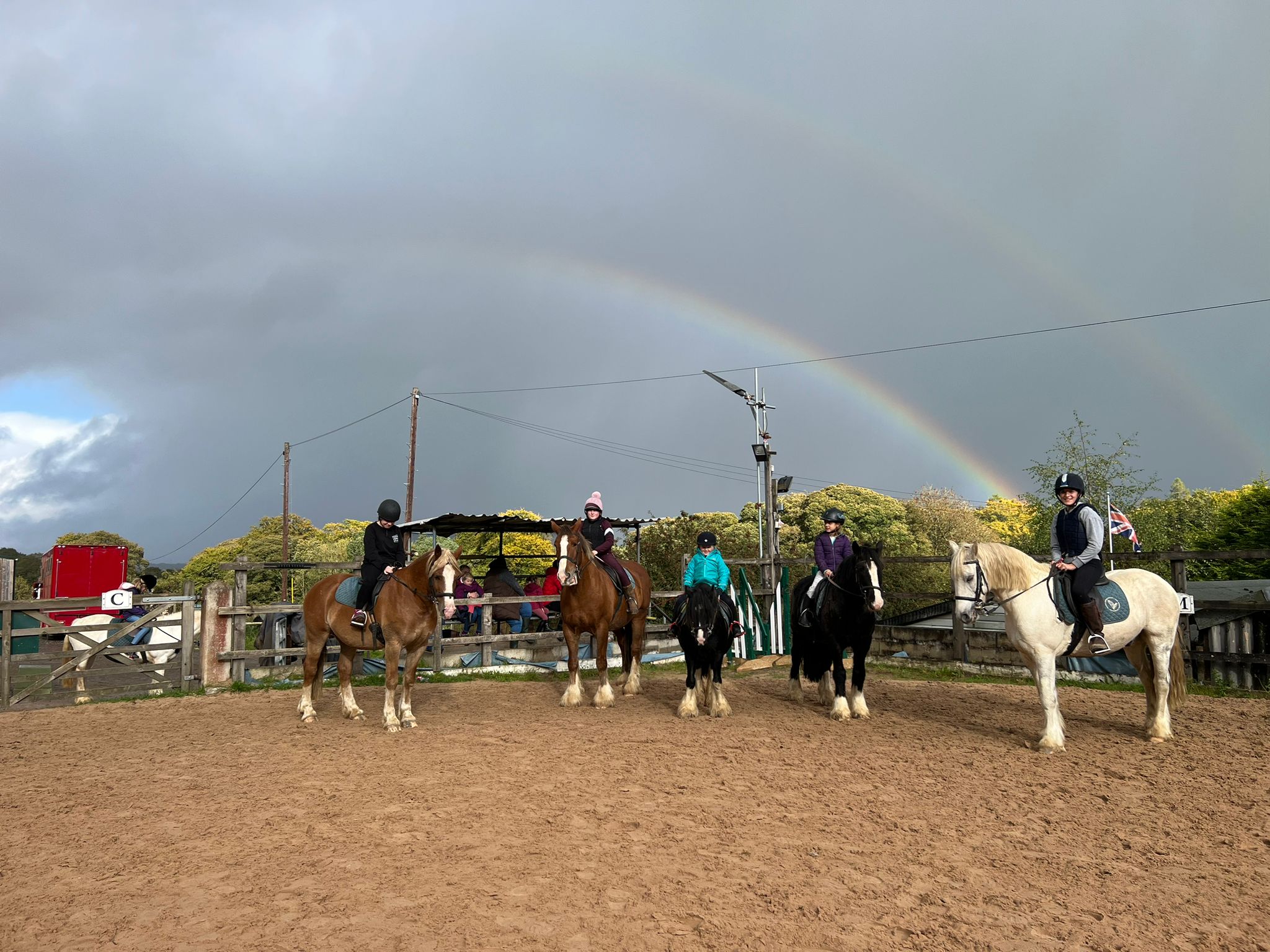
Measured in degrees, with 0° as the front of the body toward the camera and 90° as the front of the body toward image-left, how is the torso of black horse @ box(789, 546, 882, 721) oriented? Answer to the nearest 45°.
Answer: approximately 315°

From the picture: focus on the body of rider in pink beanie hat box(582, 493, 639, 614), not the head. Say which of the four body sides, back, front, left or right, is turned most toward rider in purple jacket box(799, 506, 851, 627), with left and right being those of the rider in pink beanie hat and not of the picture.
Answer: left

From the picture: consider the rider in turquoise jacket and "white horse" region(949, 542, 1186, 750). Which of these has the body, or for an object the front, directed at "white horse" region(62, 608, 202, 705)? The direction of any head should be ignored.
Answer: "white horse" region(949, 542, 1186, 750)

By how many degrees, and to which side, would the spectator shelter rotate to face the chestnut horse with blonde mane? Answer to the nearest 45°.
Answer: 0° — it already faces it

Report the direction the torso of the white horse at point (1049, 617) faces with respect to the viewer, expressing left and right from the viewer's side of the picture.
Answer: facing to the left of the viewer

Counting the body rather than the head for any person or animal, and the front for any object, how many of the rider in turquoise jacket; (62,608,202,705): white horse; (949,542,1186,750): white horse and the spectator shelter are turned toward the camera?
2

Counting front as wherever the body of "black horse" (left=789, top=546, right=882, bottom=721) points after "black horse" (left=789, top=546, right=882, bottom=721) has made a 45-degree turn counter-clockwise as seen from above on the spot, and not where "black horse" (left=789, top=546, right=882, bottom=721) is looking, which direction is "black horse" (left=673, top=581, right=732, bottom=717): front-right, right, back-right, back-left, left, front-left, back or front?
back
